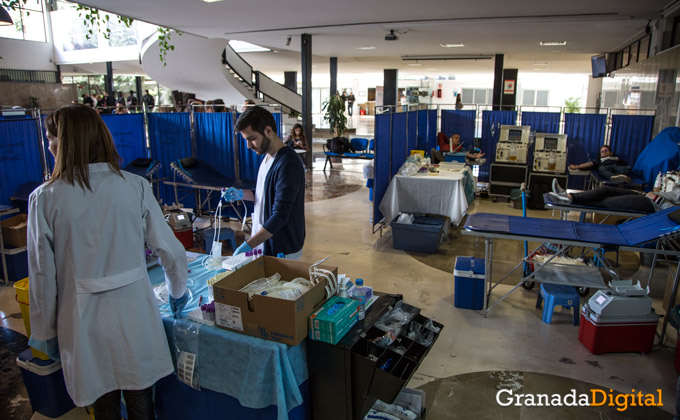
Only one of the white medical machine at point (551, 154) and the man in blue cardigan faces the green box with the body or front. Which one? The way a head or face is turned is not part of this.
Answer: the white medical machine

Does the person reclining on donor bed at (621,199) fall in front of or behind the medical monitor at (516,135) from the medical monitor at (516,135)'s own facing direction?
in front

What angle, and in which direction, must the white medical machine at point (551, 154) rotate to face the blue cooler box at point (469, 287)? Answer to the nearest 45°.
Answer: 0° — it already faces it

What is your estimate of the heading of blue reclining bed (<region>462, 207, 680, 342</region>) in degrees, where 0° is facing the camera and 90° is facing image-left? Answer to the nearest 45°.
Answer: approximately 90°

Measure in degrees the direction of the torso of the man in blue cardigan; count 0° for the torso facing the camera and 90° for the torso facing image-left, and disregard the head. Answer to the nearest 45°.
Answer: approximately 90°

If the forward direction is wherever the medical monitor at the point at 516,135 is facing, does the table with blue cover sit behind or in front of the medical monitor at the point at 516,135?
in front

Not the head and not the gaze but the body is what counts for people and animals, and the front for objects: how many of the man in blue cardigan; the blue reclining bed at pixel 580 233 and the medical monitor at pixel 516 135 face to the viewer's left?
2

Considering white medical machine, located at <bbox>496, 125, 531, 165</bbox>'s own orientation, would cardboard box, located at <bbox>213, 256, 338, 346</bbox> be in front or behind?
in front

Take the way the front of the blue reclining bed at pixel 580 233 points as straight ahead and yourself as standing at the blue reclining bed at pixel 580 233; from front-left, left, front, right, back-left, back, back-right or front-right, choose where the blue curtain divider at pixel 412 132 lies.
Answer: front-right

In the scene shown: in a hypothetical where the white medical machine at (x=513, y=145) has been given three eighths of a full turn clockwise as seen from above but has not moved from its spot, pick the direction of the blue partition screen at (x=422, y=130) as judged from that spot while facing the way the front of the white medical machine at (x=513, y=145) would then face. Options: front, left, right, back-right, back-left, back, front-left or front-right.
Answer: front-left

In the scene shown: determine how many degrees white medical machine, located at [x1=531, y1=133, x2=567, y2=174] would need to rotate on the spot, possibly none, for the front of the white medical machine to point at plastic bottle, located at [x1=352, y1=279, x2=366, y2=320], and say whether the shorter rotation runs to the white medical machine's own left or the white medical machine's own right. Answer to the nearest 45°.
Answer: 0° — it already faces it

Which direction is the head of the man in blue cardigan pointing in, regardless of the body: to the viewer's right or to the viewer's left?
to the viewer's left

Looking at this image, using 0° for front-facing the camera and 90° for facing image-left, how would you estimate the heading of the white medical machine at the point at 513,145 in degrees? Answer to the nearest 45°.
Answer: approximately 0°

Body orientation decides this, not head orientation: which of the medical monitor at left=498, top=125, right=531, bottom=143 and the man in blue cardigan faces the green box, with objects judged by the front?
the medical monitor

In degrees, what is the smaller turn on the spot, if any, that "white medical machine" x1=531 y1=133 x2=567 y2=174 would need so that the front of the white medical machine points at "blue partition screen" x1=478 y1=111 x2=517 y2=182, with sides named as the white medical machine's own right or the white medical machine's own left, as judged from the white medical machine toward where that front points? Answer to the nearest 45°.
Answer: approximately 135° to the white medical machine's own right

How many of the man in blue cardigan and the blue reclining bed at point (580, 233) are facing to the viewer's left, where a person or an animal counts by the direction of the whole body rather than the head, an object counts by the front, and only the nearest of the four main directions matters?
2
